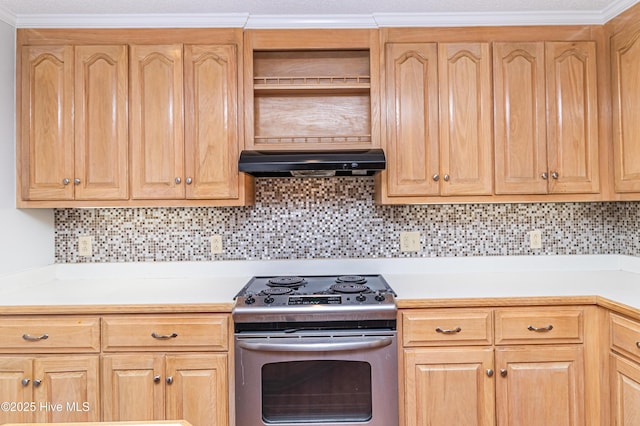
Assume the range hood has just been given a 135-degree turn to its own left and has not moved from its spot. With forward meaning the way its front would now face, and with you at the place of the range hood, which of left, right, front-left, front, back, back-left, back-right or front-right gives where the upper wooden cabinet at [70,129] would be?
back-left

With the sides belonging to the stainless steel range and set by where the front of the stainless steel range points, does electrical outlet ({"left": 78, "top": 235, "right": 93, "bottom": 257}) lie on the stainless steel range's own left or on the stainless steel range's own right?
on the stainless steel range's own right

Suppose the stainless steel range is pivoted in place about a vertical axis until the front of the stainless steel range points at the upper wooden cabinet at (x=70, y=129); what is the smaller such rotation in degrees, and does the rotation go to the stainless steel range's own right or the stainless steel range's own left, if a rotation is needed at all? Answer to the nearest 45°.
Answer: approximately 90° to the stainless steel range's own right

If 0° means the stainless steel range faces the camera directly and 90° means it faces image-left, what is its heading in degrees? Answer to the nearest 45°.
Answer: approximately 0°

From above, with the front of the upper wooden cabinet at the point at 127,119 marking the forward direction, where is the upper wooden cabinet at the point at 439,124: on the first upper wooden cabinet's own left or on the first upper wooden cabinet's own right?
on the first upper wooden cabinet's own left

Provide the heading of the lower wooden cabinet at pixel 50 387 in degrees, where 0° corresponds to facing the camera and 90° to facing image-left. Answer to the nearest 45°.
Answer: approximately 0°

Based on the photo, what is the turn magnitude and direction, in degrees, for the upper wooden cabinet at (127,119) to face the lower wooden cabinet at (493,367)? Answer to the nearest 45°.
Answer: approximately 45° to its left

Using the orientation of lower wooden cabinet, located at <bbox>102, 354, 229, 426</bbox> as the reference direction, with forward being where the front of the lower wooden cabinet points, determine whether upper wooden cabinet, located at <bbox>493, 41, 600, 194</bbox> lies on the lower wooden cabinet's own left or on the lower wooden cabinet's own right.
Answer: on the lower wooden cabinet's own left

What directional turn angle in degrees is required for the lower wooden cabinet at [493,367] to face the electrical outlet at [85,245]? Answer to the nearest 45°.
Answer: approximately 90° to its right

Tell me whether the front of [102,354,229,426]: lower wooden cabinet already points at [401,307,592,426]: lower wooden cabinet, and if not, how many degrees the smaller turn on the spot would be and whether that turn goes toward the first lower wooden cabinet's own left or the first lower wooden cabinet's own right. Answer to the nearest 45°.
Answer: approximately 90° to the first lower wooden cabinet's own left

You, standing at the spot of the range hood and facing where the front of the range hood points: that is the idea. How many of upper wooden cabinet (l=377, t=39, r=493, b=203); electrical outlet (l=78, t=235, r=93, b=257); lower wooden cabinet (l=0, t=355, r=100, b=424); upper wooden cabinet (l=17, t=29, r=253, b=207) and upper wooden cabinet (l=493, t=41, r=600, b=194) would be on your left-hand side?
2
